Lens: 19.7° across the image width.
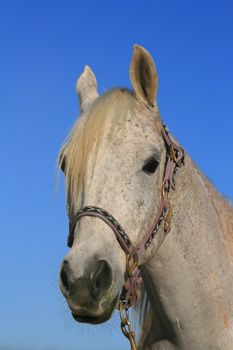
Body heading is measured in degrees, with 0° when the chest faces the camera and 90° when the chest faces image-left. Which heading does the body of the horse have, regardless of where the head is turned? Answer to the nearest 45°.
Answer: approximately 45°
